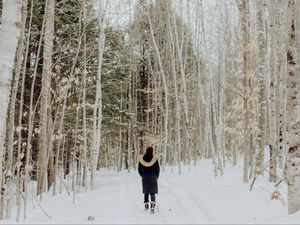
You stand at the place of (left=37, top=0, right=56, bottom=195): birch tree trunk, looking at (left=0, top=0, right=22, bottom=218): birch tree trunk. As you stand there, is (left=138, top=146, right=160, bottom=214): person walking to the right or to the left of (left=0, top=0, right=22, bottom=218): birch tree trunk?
left

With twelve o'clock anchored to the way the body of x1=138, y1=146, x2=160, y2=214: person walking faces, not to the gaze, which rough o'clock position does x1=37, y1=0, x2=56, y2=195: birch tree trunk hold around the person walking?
The birch tree trunk is roughly at 10 o'clock from the person walking.

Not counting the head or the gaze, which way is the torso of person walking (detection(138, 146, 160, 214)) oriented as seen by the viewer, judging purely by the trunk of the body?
away from the camera

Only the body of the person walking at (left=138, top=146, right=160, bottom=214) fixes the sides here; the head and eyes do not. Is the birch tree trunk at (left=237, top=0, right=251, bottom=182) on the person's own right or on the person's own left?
on the person's own right

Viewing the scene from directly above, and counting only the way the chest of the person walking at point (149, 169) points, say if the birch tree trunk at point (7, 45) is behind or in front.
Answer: behind

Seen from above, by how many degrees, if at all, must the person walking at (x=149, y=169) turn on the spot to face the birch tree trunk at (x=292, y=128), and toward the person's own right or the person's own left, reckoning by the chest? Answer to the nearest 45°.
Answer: approximately 135° to the person's own right
